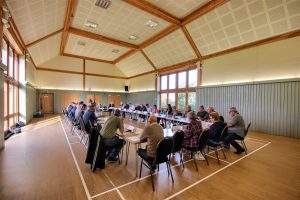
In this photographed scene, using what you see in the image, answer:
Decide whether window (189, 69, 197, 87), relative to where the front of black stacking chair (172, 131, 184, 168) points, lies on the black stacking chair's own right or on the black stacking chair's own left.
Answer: on the black stacking chair's own right

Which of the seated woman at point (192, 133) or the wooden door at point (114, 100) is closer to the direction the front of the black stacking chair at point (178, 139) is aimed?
the wooden door

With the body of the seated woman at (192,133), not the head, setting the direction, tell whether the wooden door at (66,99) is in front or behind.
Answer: in front

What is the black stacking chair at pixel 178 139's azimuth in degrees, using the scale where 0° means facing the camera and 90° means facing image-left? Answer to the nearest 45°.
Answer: approximately 135°

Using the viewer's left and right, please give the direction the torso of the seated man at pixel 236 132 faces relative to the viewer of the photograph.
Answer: facing to the left of the viewer

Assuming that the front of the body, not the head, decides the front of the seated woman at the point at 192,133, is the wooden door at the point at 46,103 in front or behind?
in front

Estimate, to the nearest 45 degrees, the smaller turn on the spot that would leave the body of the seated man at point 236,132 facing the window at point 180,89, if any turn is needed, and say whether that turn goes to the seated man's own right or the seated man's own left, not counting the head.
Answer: approximately 45° to the seated man's own right

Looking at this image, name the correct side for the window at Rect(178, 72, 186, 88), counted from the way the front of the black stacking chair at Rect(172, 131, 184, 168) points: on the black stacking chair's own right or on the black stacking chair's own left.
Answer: on the black stacking chair's own right

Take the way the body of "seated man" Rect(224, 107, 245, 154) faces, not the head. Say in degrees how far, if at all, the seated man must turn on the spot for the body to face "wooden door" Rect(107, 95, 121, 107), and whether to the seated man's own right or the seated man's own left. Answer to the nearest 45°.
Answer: approximately 45° to the seated man's own right

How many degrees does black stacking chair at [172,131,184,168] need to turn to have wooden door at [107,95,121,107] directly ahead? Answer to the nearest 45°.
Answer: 0° — it already faces it

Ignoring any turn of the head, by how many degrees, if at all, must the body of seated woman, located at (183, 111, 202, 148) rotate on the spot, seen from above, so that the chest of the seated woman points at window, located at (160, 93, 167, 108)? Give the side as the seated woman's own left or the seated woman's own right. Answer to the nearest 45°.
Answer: approximately 45° to the seated woman's own right
